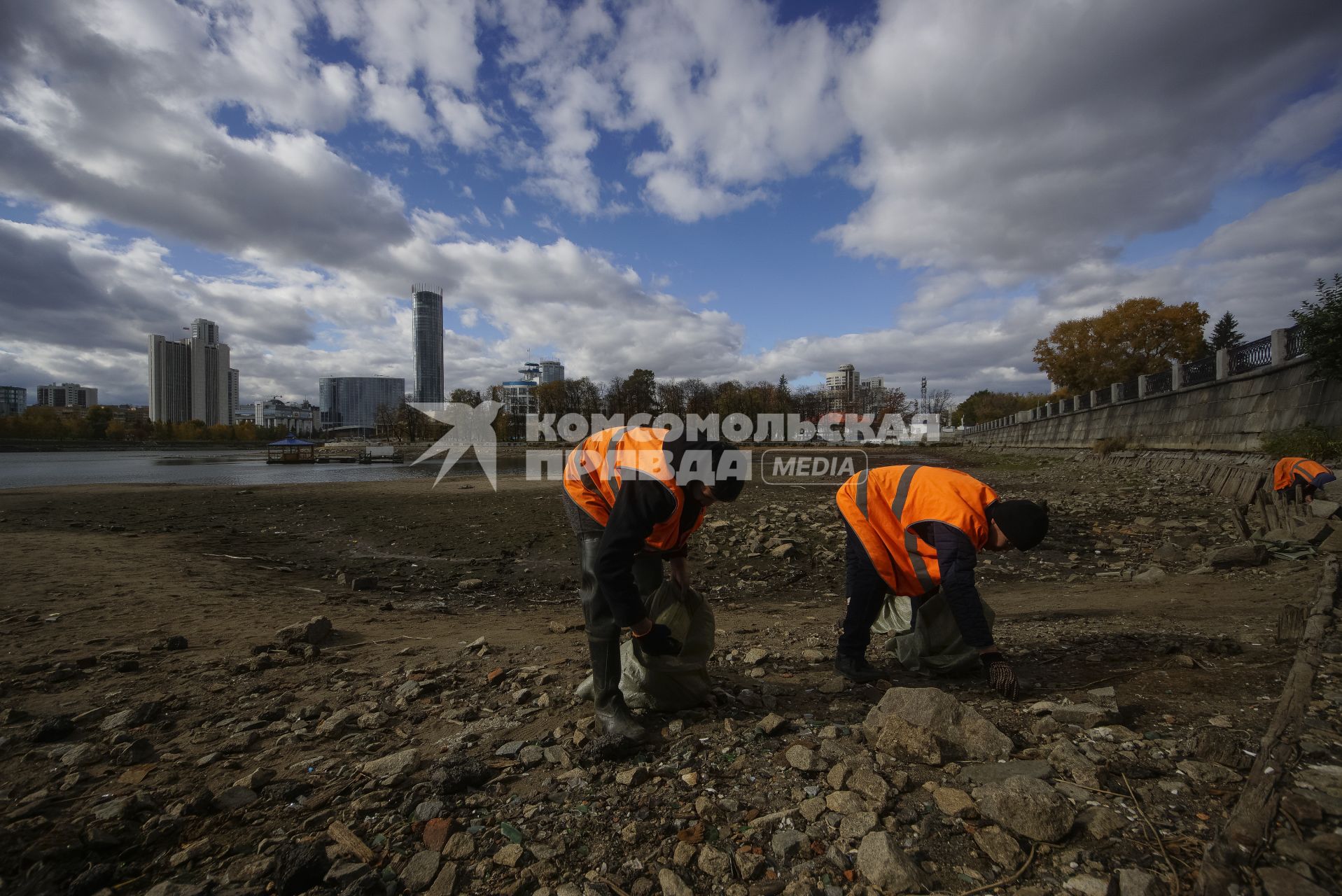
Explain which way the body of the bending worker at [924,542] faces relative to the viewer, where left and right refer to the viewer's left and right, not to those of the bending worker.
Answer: facing to the right of the viewer

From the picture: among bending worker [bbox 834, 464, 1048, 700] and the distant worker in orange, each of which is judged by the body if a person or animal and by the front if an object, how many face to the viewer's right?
2

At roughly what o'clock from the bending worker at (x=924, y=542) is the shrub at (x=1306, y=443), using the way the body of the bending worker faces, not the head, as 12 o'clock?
The shrub is roughly at 10 o'clock from the bending worker.

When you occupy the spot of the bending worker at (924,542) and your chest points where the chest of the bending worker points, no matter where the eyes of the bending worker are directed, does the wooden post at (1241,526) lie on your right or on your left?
on your left

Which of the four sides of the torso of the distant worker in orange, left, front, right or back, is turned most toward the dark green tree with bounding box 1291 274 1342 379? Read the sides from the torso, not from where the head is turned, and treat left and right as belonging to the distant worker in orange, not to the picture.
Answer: left

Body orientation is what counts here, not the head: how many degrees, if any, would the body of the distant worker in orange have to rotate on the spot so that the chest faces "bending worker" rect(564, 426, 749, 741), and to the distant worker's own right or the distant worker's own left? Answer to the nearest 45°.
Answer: approximately 90° to the distant worker's own right

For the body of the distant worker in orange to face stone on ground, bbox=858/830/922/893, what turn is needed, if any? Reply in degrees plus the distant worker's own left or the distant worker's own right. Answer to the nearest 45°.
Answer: approximately 90° to the distant worker's own right

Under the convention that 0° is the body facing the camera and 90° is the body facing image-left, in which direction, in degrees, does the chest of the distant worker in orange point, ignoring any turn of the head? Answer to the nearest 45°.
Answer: approximately 270°
